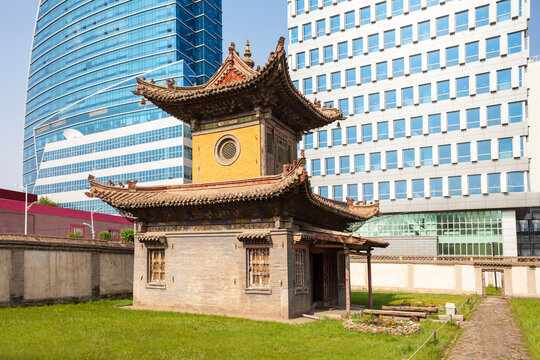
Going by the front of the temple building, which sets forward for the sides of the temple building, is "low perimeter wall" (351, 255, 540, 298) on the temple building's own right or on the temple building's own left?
on the temple building's own left

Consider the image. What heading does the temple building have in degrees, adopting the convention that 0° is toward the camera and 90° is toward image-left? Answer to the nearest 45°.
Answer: approximately 315°
